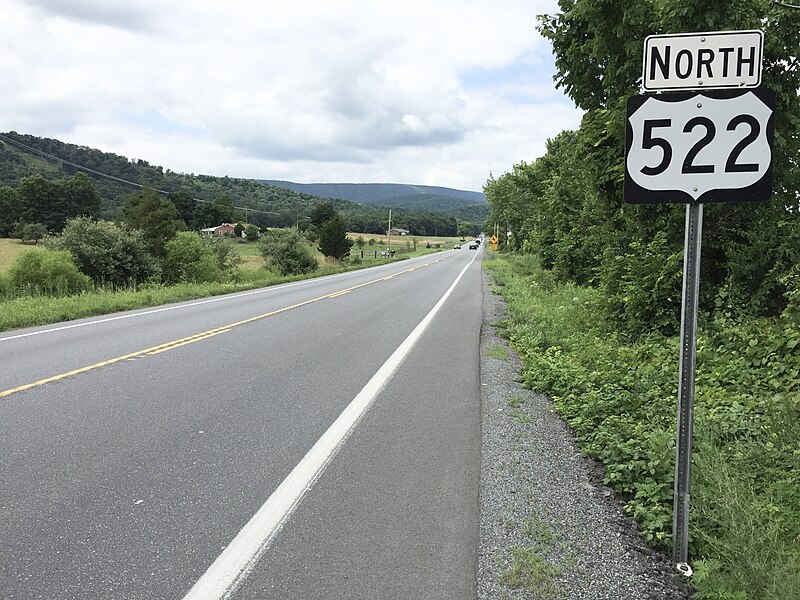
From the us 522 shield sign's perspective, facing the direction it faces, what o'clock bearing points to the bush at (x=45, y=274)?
The bush is roughly at 4 o'clock from the us 522 shield sign.

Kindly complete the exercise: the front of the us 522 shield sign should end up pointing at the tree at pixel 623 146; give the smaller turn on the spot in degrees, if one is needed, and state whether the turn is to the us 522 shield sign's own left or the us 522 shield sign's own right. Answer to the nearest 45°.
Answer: approximately 180°

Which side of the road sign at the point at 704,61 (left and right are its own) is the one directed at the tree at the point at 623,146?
back

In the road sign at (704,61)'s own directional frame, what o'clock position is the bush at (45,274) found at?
The bush is roughly at 4 o'clock from the road sign.

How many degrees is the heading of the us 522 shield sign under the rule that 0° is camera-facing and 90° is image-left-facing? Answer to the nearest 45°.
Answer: approximately 0°

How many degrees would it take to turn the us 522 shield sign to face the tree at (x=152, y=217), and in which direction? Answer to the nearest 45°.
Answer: approximately 135° to its right

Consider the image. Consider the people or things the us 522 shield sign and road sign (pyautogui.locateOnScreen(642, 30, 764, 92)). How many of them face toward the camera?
2

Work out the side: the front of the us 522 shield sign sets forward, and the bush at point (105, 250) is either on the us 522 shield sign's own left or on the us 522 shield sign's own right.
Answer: on the us 522 shield sign's own right
